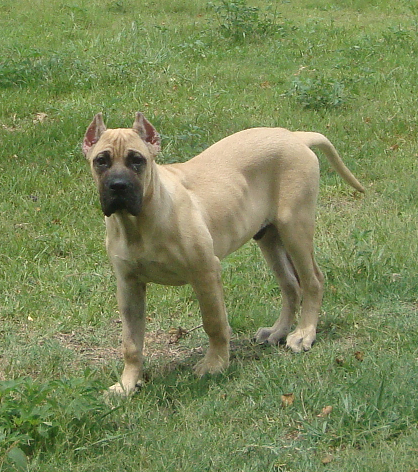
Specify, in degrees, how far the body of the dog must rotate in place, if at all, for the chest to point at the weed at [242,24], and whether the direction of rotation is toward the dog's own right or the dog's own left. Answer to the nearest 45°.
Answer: approximately 135° to the dog's own right

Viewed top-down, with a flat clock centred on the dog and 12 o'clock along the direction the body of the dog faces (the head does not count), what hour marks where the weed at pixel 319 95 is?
The weed is roughly at 5 o'clock from the dog.

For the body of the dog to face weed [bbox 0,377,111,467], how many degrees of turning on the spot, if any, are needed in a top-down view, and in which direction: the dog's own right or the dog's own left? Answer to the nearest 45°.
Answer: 0° — it already faces it

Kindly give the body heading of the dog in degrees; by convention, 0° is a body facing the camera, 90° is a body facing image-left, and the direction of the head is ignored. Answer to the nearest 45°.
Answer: approximately 45°

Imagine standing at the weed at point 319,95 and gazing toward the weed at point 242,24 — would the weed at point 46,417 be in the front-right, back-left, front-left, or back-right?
back-left

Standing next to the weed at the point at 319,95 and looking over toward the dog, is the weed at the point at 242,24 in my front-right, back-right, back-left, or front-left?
back-right
